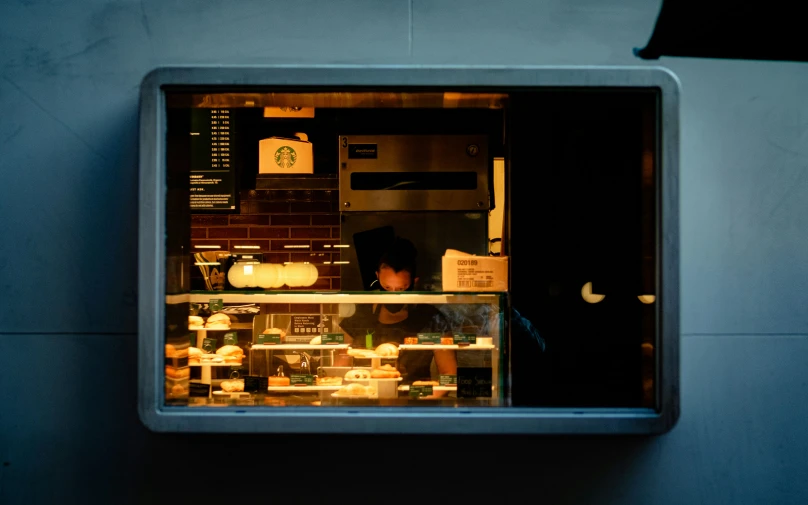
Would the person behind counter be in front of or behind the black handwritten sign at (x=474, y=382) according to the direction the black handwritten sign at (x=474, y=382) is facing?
behind

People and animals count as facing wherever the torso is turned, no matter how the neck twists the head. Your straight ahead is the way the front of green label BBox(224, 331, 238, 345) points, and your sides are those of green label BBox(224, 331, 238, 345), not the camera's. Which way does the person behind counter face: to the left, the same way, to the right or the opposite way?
the same way

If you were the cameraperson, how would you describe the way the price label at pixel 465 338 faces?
facing the viewer

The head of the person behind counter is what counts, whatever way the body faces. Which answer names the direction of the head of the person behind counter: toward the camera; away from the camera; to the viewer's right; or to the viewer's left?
toward the camera

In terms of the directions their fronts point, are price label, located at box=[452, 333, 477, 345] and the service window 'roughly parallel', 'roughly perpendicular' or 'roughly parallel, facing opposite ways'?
roughly parallel

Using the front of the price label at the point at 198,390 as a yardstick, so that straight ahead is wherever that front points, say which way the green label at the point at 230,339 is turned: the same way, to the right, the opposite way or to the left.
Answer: the same way

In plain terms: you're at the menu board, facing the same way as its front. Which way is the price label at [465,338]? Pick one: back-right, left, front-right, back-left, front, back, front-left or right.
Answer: front-left

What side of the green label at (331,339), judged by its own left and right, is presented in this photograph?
front

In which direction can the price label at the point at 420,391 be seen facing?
toward the camera

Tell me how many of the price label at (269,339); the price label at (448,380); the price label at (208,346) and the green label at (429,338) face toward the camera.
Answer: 4

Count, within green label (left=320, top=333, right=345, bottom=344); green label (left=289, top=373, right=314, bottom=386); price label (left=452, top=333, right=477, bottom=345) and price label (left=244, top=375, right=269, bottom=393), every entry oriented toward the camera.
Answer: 4

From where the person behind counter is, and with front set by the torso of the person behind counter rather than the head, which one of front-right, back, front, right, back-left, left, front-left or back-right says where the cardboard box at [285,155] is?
back-right

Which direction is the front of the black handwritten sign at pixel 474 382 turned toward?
toward the camera

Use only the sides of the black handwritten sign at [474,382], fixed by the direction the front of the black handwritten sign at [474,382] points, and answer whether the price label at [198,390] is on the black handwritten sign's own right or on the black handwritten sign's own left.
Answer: on the black handwritten sign's own right

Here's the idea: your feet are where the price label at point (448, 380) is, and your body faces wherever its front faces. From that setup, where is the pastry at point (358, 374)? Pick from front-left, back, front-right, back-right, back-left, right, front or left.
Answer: back-right
